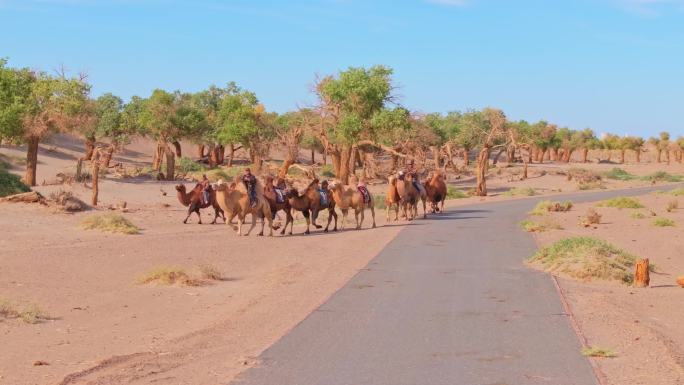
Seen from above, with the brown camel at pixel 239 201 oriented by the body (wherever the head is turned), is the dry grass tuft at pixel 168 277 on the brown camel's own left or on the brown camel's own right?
on the brown camel's own left

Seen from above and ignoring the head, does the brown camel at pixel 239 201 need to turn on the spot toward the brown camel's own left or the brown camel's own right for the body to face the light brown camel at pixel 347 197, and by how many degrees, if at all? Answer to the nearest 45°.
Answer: approximately 135° to the brown camel's own right

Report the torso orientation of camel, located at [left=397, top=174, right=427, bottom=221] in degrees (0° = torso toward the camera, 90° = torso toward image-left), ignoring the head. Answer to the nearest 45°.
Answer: approximately 45°

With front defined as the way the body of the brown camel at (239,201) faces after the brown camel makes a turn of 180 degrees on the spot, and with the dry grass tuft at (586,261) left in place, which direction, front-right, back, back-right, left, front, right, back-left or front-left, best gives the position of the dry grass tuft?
front-right

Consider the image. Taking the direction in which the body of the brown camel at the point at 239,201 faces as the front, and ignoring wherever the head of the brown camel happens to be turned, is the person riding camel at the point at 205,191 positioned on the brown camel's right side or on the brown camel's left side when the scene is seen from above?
on the brown camel's right side

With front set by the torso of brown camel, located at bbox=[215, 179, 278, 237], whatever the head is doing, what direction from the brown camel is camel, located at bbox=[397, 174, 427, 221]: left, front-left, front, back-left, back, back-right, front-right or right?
back-right

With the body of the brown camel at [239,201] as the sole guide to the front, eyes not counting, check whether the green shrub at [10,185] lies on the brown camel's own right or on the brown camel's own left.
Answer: on the brown camel's own right

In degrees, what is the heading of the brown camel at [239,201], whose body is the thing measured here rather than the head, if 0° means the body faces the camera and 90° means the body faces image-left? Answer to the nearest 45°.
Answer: approximately 90°

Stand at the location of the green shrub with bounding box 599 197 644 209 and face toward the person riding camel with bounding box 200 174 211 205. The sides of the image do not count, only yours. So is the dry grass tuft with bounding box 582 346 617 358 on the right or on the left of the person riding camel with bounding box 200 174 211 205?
left

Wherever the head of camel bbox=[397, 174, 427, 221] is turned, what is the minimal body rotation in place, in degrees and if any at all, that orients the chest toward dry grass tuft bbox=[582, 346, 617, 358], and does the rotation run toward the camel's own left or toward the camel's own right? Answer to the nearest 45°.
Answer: approximately 45° to the camel's own left

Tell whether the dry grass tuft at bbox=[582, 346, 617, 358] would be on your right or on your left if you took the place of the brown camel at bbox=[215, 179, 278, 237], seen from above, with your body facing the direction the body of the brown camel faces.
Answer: on your left
